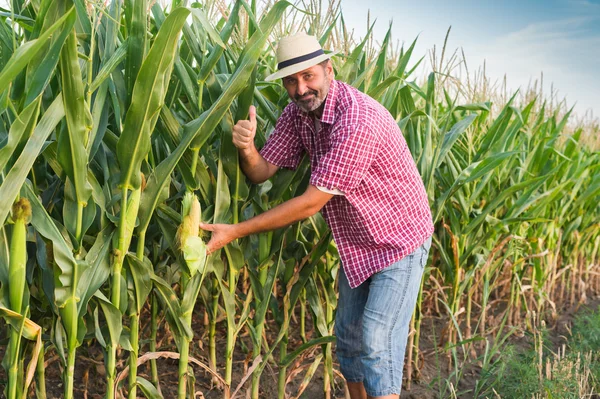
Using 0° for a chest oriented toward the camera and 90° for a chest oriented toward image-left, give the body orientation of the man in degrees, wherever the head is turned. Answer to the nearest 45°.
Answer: approximately 45°
